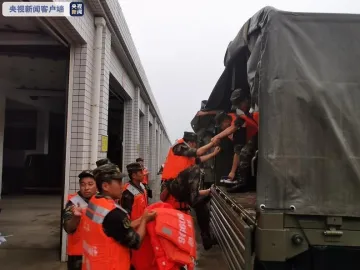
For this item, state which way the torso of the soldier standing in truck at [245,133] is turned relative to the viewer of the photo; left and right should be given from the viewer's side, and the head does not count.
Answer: facing to the left of the viewer

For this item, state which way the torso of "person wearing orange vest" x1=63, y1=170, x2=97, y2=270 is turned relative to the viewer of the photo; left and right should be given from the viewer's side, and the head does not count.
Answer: facing the viewer and to the right of the viewer

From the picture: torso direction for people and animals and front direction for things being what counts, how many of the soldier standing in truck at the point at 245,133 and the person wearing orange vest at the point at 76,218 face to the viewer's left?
1

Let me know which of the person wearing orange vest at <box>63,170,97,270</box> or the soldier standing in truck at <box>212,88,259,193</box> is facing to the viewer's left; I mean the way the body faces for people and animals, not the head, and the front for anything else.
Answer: the soldier standing in truck

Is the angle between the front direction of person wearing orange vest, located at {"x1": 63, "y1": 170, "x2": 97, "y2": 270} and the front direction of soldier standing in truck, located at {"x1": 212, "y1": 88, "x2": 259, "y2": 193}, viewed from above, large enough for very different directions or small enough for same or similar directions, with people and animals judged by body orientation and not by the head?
very different directions

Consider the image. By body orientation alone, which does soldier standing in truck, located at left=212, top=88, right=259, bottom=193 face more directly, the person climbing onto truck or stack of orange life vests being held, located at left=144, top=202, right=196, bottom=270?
the person climbing onto truck

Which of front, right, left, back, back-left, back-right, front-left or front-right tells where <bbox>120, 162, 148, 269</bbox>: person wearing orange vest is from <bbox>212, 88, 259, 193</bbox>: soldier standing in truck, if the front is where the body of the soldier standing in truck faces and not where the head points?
front-left

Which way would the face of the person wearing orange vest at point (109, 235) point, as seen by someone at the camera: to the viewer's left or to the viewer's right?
to the viewer's right

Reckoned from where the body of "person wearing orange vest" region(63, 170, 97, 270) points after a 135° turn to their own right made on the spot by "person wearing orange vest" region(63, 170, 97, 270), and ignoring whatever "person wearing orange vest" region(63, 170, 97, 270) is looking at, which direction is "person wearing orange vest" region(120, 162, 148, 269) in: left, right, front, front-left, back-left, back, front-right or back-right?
back-right
